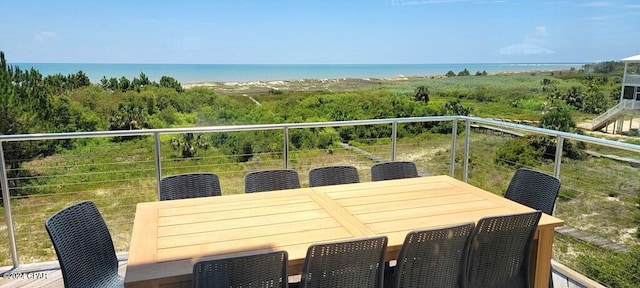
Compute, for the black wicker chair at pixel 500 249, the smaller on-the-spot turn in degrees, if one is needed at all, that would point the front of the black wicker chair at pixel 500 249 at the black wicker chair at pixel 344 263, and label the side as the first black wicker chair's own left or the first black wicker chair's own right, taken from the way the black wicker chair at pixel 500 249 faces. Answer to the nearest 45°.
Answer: approximately 90° to the first black wicker chair's own left

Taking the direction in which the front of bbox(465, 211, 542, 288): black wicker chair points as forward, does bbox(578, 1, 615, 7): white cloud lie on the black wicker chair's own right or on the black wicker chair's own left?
on the black wicker chair's own right

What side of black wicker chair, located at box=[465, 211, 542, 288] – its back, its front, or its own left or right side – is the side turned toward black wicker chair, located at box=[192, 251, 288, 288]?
left

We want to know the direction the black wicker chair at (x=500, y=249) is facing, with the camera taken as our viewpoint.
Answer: facing away from the viewer and to the left of the viewer

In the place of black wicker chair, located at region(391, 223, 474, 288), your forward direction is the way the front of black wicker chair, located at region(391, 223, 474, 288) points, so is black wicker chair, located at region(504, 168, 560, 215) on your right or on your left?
on your right

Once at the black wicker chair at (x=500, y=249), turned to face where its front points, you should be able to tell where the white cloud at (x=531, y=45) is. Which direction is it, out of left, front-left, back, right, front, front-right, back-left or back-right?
front-right

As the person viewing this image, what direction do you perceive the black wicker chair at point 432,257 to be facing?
facing away from the viewer and to the left of the viewer

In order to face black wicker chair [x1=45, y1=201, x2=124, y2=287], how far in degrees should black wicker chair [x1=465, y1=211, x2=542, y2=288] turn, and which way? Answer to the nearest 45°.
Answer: approximately 45° to its left

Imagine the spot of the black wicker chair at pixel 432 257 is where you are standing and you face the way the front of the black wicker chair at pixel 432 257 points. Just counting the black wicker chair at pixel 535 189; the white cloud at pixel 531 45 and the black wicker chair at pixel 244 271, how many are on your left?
1
